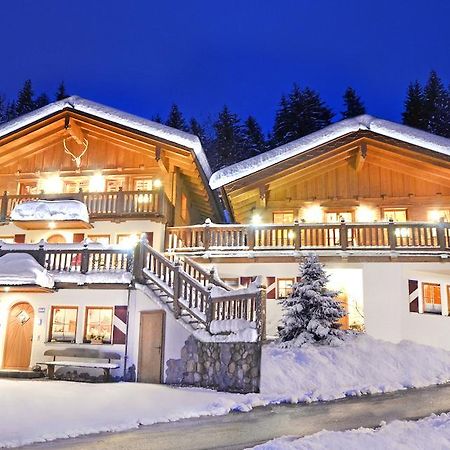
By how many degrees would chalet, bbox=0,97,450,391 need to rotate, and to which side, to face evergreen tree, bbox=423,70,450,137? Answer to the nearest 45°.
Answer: approximately 135° to its left

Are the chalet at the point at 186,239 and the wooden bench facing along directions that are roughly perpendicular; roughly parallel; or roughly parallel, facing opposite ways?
roughly parallel

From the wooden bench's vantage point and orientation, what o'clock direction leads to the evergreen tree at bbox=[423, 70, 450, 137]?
The evergreen tree is roughly at 8 o'clock from the wooden bench.

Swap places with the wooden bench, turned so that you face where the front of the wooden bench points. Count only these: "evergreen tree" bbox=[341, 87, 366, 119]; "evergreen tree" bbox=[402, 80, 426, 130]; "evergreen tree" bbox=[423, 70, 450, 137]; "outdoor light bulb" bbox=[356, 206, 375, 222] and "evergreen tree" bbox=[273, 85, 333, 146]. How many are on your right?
0

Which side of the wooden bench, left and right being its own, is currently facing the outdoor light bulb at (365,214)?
left

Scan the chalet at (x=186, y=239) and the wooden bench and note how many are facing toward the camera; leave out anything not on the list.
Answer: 2

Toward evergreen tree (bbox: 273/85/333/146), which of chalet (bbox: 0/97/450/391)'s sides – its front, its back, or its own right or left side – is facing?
back

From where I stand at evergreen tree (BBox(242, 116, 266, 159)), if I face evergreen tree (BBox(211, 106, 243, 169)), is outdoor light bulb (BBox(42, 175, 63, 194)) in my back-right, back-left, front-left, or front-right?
front-left

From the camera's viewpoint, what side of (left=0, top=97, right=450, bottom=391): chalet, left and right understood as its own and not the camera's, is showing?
front

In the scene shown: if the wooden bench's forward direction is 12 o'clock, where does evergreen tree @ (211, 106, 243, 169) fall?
The evergreen tree is roughly at 7 o'clock from the wooden bench.

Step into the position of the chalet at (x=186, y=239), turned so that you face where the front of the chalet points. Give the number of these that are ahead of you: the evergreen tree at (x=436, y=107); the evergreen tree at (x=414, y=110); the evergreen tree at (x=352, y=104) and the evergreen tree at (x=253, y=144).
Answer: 0

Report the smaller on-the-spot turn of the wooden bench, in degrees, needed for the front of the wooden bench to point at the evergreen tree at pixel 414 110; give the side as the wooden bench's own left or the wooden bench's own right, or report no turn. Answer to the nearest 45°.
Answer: approximately 135° to the wooden bench's own left

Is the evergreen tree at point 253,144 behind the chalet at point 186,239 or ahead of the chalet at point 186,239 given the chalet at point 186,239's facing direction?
behind

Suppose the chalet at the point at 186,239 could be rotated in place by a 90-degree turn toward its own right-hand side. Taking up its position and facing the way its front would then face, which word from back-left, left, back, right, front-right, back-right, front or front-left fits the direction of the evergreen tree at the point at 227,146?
right
